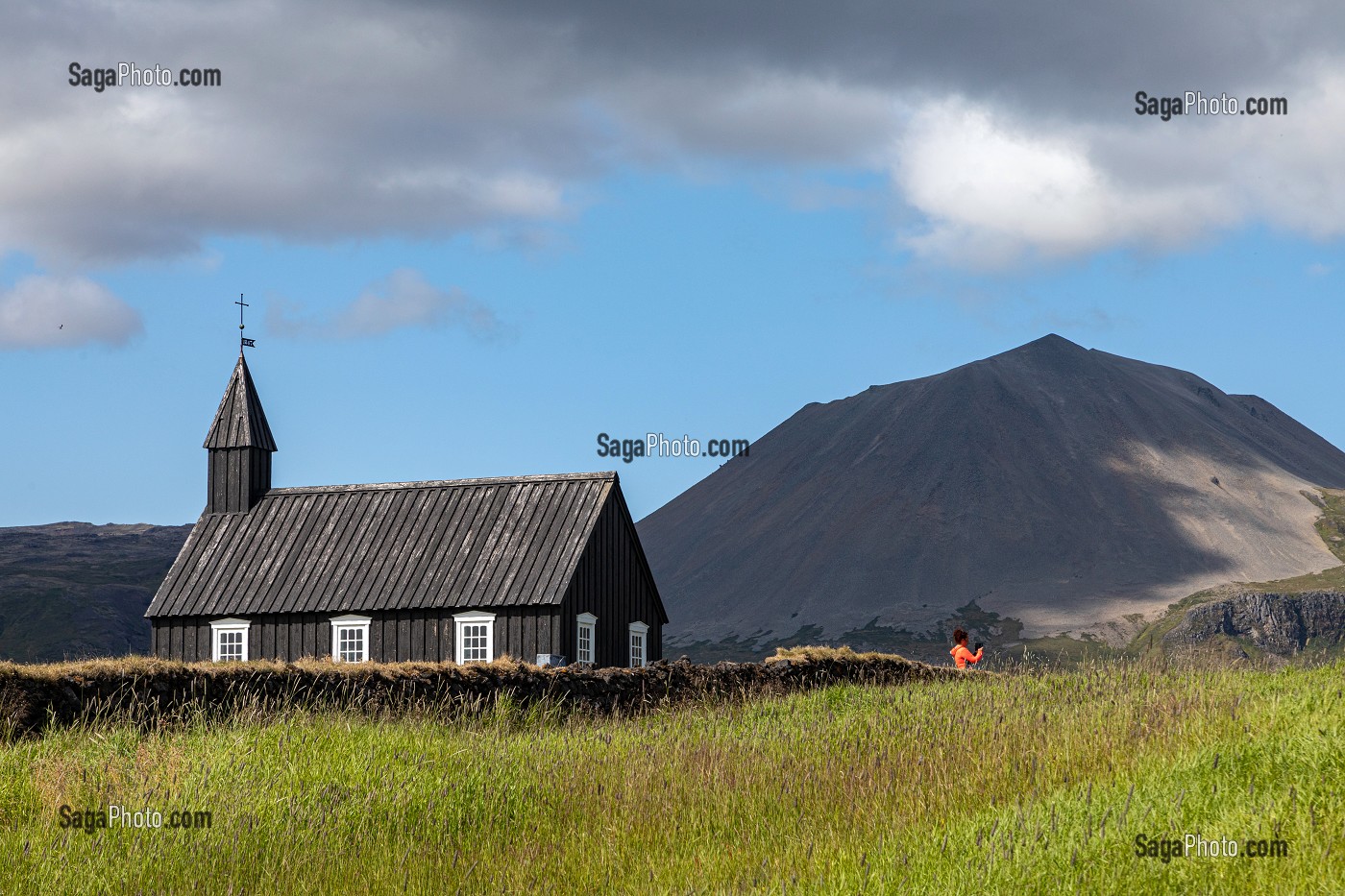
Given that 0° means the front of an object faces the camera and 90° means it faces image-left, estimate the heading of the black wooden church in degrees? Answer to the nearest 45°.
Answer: approximately 135°
